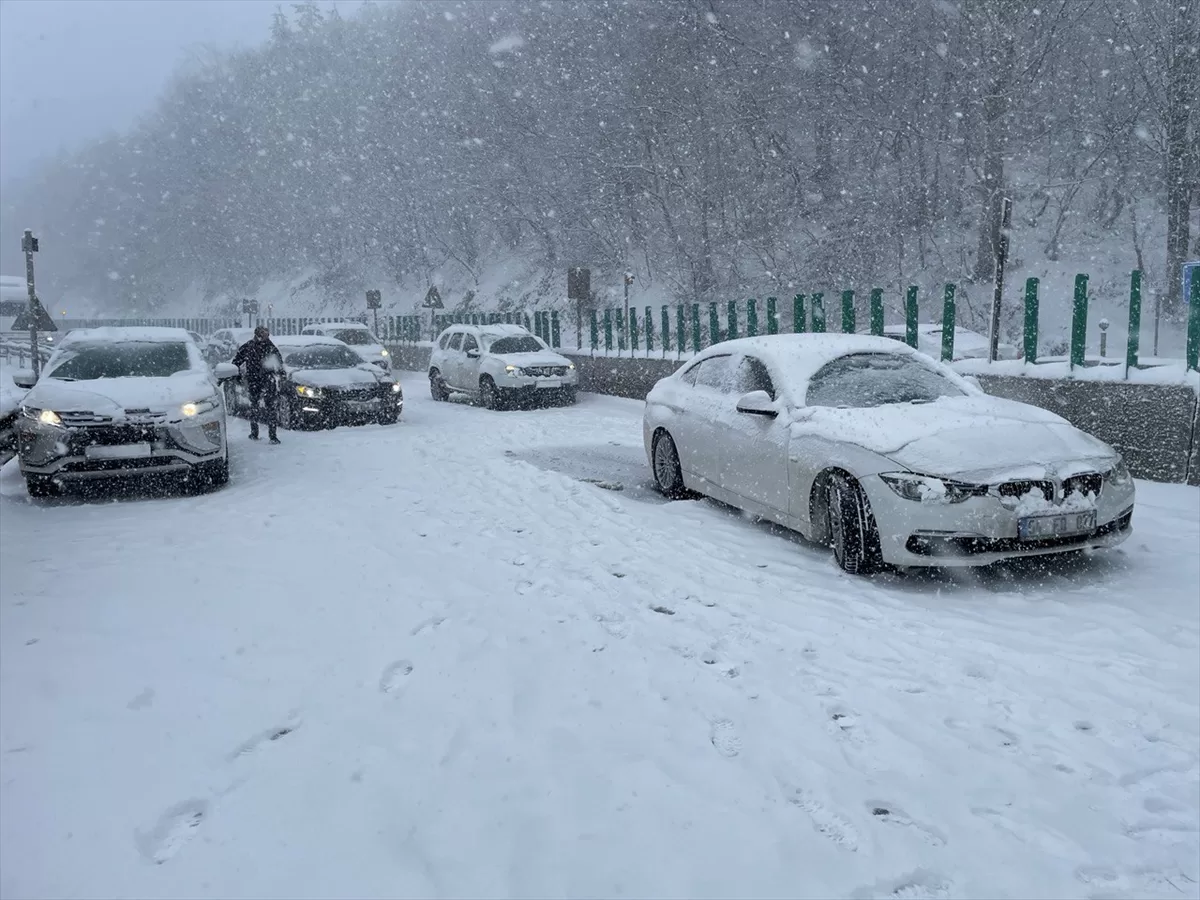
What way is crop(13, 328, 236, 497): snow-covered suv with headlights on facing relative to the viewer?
toward the camera

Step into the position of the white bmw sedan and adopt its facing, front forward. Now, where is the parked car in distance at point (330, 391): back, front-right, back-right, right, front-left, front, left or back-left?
back

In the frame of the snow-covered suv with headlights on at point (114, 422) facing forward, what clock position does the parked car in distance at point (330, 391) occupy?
the parked car in distance at point (330, 391) is roughly at 7 o'clock from the snow-covered suv with headlights on at point (114, 422).

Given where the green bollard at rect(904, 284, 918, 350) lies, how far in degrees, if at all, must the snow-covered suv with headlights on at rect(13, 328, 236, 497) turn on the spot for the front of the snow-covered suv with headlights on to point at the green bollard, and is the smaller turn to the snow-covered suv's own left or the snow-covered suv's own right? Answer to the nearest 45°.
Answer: approximately 90° to the snow-covered suv's own left

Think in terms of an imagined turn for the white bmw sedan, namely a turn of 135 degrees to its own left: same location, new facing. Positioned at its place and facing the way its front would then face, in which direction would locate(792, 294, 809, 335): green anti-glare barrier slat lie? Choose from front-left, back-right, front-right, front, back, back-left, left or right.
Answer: front

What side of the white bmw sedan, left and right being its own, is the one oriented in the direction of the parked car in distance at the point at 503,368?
back

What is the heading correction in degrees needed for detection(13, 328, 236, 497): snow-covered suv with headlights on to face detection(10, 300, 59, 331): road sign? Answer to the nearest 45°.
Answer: approximately 180°

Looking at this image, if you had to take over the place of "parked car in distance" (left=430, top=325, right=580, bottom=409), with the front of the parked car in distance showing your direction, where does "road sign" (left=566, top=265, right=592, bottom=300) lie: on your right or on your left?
on your left

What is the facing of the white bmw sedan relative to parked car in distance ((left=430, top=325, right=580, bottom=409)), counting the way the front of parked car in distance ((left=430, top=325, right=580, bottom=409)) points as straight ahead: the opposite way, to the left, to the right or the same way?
the same way

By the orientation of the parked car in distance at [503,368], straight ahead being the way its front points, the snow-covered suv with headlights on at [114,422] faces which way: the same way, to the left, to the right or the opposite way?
the same way

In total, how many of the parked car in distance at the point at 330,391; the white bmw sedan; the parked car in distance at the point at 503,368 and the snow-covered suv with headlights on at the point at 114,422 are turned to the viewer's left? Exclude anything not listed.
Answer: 0

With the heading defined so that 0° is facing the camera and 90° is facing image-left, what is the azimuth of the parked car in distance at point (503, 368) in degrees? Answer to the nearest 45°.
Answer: approximately 315°

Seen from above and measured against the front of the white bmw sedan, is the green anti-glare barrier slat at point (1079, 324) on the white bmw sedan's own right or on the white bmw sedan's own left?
on the white bmw sedan's own left

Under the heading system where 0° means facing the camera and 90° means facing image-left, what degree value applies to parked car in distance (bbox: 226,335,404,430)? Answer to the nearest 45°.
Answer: approximately 315°

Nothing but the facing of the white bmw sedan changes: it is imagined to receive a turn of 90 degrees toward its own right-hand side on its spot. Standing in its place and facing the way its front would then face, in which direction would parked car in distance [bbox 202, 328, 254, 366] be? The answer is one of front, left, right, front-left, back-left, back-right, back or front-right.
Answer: right

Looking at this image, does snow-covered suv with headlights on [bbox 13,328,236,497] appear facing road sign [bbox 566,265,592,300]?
no
